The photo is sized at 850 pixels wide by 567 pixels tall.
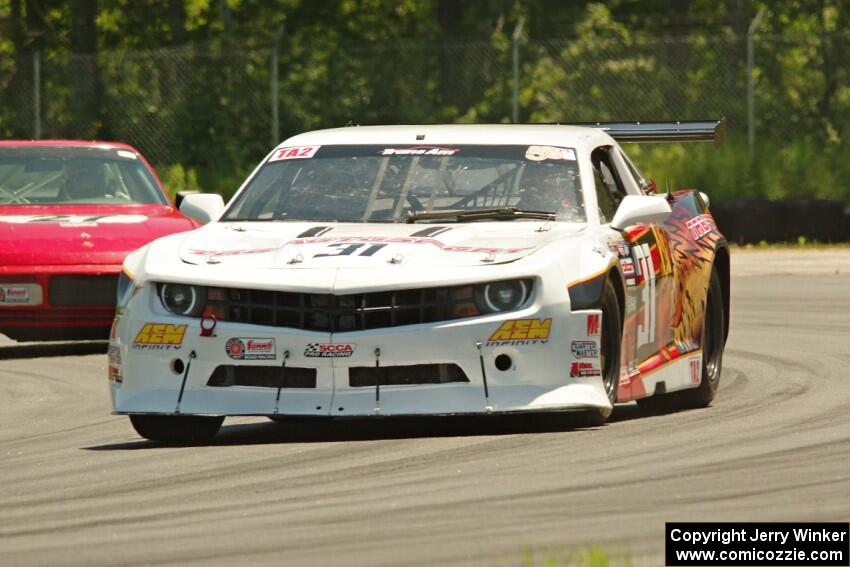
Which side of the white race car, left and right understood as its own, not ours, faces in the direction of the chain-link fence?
back

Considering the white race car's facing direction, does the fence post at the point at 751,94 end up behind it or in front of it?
behind

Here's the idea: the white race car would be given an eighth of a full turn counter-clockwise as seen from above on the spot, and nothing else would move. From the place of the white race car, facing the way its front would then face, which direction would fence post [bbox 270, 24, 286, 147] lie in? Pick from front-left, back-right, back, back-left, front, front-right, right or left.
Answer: back-left

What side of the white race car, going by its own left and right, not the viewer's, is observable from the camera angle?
front

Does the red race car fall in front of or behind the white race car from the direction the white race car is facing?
behind

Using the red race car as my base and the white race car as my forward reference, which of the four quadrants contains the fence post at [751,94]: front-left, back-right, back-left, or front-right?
back-left
